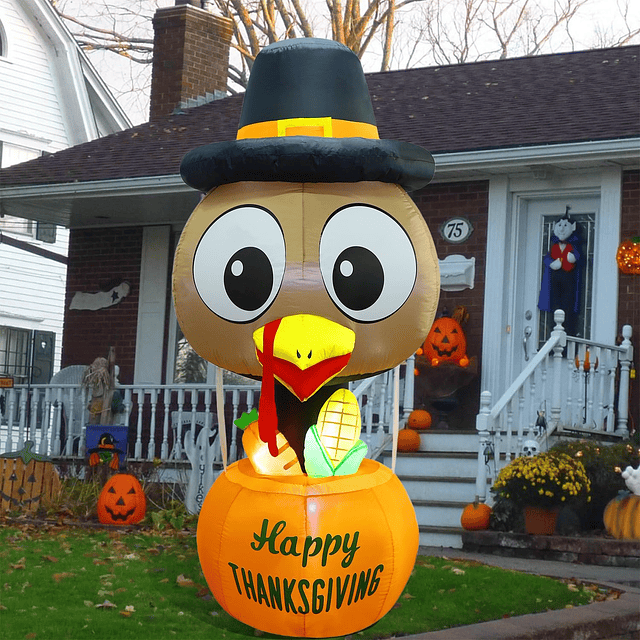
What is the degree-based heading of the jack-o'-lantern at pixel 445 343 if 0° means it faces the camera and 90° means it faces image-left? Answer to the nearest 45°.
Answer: approximately 0°

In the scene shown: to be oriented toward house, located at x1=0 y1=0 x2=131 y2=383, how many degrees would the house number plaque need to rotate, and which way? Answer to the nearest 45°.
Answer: approximately 135° to its right

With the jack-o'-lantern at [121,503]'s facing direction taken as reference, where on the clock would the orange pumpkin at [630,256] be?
The orange pumpkin is roughly at 9 o'clock from the jack-o'-lantern.

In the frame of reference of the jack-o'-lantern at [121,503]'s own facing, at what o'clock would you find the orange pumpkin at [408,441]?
The orange pumpkin is roughly at 9 o'clock from the jack-o'-lantern.

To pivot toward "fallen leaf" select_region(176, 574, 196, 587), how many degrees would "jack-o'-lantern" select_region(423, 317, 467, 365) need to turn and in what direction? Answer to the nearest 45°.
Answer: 0° — it already faces it

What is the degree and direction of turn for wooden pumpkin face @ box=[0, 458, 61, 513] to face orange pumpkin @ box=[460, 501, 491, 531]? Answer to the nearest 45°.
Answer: approximately 45° to its left

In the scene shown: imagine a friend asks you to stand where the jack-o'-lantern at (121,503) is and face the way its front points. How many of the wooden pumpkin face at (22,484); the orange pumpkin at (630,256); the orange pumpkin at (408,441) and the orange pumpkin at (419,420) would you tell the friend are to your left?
3
